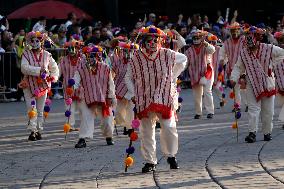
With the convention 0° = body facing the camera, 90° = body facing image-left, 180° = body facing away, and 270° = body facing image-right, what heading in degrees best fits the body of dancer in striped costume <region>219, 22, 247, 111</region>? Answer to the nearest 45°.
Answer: approximately 0°

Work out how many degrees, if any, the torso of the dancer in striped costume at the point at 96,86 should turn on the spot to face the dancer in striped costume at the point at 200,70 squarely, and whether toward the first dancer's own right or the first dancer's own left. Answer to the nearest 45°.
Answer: approximately 135° to the first dancer's own left

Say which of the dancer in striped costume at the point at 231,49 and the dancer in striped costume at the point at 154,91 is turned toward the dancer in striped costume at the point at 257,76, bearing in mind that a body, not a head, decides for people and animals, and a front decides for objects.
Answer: the dancer in striped costume at the point at 231,49

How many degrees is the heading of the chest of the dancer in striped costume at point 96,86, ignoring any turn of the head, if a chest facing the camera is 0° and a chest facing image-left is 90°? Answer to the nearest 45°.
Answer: approximately 0°

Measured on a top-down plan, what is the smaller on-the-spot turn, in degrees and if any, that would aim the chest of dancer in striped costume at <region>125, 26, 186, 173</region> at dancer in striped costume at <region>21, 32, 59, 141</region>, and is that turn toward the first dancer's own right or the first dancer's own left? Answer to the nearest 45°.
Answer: approximately 135° to the first dancer's own right

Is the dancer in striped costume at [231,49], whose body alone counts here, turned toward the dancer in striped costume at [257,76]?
yes

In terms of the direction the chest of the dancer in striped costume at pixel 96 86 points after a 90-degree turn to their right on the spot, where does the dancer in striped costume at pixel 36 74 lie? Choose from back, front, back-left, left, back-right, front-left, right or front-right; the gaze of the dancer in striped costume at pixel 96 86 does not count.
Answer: front-right
